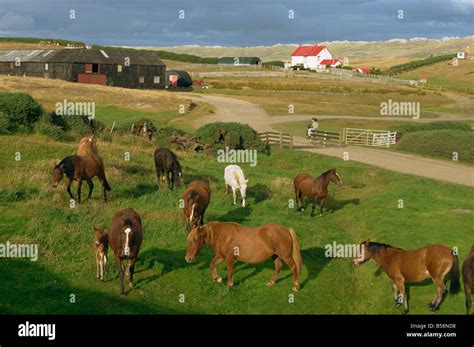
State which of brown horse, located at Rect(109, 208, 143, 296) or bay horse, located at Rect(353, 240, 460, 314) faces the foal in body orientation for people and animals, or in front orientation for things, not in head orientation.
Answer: the bay horse

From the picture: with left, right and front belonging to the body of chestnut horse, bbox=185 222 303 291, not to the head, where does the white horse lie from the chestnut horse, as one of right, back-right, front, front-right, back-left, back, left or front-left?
right

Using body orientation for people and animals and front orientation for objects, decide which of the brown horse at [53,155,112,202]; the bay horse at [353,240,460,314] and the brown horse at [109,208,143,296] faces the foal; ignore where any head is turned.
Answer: the bay horse

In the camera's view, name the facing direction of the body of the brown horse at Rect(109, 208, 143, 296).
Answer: toward the camera

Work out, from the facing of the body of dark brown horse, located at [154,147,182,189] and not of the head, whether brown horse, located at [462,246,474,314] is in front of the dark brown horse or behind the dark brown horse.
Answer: in front

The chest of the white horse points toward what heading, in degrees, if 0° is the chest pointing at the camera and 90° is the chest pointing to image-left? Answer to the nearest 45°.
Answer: approximately 315°

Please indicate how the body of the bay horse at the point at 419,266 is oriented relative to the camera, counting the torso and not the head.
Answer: to the viewer's left

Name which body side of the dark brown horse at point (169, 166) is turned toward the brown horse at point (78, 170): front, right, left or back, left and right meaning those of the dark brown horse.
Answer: right

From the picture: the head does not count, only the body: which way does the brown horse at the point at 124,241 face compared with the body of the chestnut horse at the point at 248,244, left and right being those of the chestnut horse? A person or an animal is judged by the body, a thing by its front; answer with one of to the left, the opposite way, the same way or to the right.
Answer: to the left

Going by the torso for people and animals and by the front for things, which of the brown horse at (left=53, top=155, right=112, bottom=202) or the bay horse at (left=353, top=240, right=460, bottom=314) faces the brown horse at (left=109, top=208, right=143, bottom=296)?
the bay horse

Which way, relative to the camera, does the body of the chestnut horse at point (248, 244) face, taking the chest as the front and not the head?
to the viewer's left

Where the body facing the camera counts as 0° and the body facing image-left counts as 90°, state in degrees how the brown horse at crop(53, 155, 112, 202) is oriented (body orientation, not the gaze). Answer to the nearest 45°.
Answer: approximately 90°

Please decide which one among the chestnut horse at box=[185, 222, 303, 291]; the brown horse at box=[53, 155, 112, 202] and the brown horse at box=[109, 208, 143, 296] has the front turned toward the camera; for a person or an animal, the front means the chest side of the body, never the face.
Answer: the brown horse at box=[109, 208, 143, 296]

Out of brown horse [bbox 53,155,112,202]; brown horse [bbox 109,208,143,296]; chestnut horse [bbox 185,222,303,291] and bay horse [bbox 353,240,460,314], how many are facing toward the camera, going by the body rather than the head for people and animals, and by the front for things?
1

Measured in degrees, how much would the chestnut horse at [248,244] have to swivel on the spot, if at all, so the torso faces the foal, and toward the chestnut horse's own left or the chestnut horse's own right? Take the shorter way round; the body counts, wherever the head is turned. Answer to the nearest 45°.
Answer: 0° — it already faces it

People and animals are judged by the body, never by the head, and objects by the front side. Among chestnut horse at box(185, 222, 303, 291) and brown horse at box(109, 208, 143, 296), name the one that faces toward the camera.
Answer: the brown horse

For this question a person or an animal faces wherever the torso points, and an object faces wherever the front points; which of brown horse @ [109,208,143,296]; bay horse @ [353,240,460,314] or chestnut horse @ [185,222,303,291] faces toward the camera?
the brown horse

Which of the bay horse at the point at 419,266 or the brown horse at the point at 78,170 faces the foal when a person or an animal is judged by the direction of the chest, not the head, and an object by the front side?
the bay horse

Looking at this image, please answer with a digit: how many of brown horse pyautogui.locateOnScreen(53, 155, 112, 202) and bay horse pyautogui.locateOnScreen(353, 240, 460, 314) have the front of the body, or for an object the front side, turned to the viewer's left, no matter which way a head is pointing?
2
